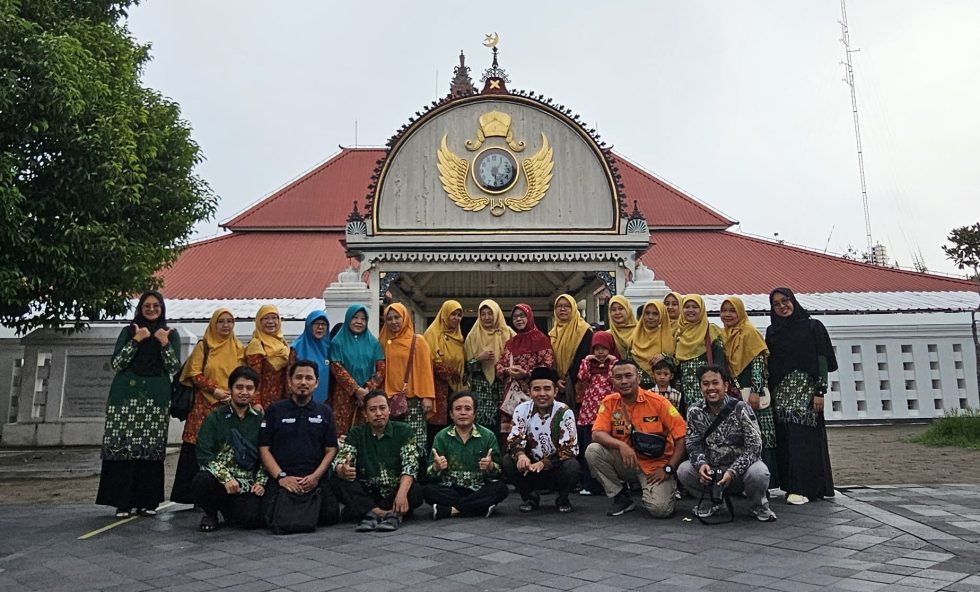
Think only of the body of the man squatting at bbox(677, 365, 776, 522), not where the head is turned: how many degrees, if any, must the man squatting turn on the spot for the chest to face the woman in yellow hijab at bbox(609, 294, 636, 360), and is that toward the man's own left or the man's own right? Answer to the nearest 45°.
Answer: approximately 135° to the man's own right

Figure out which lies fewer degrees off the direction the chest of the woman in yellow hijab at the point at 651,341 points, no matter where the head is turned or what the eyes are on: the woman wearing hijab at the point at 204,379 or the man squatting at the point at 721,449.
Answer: the man squatting

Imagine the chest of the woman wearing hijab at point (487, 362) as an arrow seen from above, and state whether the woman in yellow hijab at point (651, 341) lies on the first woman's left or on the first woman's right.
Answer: on the first woman's left

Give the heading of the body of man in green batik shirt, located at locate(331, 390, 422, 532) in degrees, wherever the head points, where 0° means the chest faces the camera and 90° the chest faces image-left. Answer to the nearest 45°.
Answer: approximately 0°
